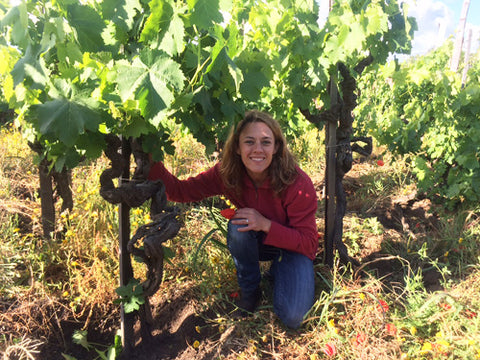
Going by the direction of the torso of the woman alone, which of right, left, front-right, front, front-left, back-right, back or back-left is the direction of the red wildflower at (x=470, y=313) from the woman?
left

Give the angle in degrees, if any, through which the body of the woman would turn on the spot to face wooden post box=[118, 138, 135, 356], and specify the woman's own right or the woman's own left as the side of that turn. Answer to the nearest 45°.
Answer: approximately 90° to the woman's own right

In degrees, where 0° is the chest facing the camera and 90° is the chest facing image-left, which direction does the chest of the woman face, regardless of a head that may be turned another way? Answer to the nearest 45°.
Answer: approximately 0°

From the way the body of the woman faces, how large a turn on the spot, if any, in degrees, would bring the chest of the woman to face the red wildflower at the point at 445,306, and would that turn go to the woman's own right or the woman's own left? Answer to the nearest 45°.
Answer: approximately 90° to the woman's own left

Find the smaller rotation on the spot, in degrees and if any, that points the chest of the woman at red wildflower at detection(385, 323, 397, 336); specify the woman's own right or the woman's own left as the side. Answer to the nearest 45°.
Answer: approximately 45° to the woman's own left
